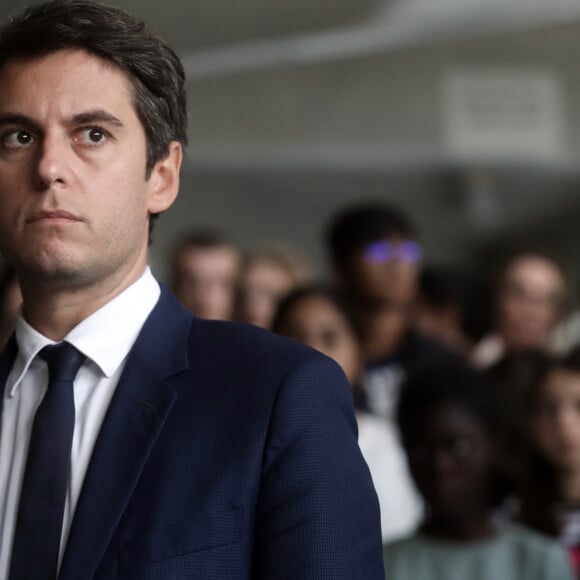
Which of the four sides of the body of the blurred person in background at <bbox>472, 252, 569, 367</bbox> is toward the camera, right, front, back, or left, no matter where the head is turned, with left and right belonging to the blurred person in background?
front

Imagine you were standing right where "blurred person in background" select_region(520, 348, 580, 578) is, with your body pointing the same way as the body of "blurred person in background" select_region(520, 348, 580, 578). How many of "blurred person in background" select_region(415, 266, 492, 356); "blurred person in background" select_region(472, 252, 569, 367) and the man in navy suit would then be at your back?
2

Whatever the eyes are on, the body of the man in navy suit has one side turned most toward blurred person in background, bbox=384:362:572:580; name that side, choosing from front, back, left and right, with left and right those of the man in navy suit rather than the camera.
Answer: back

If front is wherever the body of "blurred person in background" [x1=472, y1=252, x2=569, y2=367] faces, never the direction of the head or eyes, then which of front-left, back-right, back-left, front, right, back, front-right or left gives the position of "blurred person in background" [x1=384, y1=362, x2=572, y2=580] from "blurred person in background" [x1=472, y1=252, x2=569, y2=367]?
front

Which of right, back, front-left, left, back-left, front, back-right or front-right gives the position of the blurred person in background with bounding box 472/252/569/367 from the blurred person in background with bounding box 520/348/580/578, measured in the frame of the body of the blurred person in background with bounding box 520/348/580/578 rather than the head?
back

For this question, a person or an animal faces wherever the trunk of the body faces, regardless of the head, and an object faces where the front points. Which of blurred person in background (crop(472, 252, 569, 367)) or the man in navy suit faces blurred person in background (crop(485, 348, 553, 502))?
blurred person in background (crop(472, 252, 569, 367))

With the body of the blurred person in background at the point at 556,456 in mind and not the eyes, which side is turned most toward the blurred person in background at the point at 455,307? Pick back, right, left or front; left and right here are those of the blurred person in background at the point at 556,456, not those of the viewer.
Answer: back

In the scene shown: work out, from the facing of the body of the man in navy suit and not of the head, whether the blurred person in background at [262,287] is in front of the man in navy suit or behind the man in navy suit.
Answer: behind

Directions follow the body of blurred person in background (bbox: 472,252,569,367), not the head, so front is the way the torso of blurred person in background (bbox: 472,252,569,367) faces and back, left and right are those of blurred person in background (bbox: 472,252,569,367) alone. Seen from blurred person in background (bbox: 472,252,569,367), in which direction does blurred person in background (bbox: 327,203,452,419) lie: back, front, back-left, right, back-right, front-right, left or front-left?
front-right

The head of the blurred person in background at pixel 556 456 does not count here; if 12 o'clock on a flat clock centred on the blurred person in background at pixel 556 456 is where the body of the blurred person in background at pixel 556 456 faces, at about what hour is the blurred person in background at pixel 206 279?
the blurred person in background at pixel 206 279 is roughly at 4 o'clock from the blurred person in background at pixel 556 456.

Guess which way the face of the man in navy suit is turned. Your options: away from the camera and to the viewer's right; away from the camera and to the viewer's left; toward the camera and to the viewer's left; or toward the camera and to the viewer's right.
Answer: toward the camera and to the viewer's left
